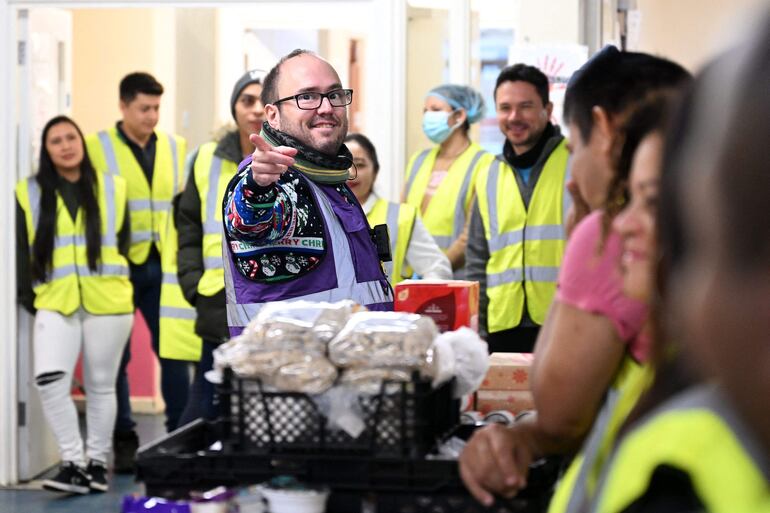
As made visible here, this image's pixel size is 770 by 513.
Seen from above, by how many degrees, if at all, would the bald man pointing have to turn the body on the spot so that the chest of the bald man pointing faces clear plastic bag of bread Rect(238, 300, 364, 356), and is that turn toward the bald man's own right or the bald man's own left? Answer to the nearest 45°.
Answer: approximately 45° to the bald man's own right

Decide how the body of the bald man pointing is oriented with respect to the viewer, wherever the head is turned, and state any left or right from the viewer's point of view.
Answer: facing the viewer and to the right of the viewer

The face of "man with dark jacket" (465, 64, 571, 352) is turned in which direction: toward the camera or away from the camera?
toward the camera

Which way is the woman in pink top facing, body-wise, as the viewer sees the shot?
to the viewer's left

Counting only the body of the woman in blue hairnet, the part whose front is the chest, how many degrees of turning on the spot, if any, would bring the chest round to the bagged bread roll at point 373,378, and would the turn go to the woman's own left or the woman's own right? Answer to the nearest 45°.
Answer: approximately 45° to the woman's own left

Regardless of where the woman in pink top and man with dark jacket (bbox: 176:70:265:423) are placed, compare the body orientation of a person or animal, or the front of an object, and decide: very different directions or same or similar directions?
very different directions

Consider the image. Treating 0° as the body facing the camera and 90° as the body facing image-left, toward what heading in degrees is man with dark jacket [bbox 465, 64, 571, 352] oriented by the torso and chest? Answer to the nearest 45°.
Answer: approximately 0°

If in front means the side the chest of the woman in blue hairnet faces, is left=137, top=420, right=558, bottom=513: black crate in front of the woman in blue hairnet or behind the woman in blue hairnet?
in front

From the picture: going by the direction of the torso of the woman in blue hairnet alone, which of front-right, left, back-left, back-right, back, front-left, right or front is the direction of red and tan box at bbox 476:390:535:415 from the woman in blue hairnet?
front-left

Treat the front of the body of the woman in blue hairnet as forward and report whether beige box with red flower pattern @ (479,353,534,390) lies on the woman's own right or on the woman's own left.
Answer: on the woman's own left

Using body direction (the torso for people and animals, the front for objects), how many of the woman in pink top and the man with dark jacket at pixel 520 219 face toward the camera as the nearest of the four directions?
1

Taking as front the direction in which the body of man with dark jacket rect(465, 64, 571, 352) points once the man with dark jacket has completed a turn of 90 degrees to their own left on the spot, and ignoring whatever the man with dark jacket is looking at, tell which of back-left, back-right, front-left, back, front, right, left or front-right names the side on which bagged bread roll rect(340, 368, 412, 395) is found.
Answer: right

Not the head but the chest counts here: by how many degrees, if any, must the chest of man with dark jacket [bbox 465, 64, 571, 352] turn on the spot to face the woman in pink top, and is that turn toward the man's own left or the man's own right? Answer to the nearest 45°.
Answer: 0° — they already face them
